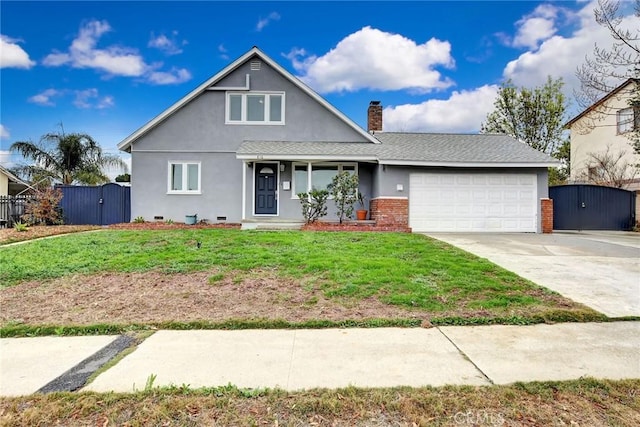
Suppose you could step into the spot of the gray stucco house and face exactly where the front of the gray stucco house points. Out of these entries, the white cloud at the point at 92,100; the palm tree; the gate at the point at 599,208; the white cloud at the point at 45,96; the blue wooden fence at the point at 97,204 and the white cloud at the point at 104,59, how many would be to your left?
1

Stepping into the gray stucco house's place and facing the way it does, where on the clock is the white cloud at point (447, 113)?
The white cloud is roughly at 7 o'clock from the gray stucco house.

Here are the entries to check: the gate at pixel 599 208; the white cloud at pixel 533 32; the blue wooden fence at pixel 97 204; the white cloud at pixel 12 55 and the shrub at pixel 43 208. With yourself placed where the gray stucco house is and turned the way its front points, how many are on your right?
3

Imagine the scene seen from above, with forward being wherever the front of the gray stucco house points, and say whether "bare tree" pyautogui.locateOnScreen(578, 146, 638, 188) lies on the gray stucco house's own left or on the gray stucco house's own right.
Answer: on the gray stucco house's own left

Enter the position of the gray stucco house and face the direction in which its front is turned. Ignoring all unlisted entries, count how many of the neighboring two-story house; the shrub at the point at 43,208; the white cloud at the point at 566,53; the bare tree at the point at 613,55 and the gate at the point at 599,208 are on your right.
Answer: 1

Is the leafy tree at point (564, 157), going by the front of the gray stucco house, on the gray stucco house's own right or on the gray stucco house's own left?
on the gray stucco house's own left

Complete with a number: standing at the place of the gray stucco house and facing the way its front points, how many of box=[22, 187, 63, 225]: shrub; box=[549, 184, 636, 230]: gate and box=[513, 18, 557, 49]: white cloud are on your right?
1

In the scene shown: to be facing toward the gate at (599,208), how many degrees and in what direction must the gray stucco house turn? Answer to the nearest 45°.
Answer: approximately 90° to its left

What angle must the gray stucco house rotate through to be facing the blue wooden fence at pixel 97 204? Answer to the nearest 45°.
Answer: approximately 90° to its right

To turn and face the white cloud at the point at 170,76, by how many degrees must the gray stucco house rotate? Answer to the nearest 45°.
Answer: approximately 135° to its right

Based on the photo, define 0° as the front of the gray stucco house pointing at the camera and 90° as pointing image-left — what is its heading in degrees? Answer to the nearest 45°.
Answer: approximately 0°

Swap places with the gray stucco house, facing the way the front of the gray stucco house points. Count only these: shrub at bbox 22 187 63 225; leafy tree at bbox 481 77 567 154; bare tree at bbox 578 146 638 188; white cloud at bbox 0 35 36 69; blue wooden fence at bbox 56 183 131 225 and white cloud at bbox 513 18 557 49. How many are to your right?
3
